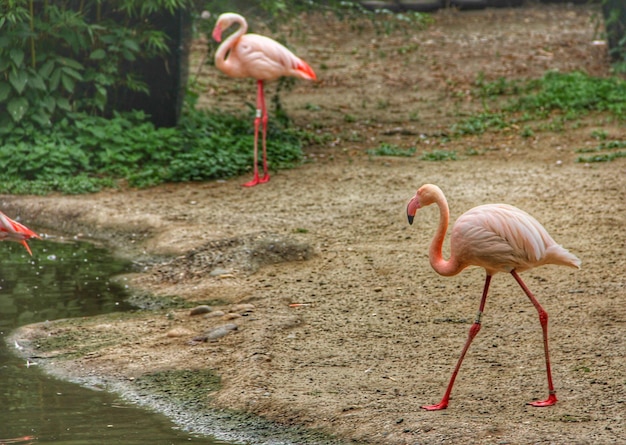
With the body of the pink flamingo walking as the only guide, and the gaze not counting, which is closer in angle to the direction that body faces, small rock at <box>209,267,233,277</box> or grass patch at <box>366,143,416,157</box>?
the small rock

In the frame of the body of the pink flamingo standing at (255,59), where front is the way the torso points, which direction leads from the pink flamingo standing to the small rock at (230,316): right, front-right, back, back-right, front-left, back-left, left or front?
left

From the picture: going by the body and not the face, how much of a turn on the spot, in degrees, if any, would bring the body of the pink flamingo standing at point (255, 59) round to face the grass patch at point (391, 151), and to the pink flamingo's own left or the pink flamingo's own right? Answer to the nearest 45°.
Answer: approximately 180°

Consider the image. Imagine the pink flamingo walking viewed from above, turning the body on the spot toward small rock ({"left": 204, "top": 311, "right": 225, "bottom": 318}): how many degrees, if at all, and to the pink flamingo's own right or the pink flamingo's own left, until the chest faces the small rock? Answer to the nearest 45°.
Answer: approximately 45° to the pink flamingo's own right

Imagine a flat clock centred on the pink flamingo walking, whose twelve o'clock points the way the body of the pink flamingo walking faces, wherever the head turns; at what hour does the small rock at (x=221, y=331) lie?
The small rock is roughly at 1 o'clock from the pink flamingo walking.

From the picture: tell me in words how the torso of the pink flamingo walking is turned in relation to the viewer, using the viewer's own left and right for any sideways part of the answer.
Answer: facing to the left of the viewer

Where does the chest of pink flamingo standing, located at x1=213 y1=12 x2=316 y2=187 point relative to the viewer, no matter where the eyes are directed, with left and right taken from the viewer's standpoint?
facing to the left of the viewer

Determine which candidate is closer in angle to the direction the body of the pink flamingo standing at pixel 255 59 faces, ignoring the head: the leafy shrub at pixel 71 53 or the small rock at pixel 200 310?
the leafy shrub

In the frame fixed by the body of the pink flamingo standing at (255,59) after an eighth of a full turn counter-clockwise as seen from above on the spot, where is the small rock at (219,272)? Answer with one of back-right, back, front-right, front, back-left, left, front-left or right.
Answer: front-left

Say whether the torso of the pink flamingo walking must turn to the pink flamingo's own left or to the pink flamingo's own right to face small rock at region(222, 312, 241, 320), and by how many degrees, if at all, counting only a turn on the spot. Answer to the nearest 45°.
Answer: approximately 45° to the pink flamingo's own right

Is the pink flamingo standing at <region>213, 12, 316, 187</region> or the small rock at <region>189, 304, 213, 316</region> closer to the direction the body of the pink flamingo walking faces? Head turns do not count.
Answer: the small rock

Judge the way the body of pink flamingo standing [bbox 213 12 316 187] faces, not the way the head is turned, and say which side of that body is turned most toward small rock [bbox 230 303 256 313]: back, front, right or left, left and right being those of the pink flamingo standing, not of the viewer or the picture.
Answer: left

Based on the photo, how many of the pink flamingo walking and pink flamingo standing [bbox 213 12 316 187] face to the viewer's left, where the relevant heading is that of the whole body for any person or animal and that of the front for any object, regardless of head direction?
2
